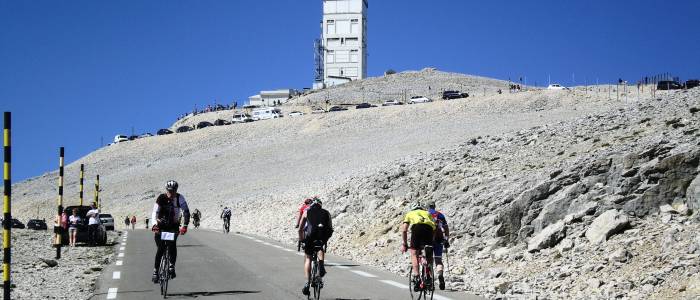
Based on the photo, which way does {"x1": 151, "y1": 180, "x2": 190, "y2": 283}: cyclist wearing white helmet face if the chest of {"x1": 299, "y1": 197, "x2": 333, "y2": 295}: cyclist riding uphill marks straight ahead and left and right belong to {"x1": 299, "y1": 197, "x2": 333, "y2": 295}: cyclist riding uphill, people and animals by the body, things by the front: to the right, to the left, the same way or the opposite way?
the opposite way

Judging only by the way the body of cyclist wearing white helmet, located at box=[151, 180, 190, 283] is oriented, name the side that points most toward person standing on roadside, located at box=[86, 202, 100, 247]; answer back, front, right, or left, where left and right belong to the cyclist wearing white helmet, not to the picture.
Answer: back

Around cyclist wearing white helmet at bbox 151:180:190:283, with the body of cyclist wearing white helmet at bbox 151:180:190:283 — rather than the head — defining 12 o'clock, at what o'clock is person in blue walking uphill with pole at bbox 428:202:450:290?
person in blue walking uphill with pole at bbox 428:202:450:290 is roughly at 9 o'clock from cyclist wearing white helmet at bbox 151:180:190:283.

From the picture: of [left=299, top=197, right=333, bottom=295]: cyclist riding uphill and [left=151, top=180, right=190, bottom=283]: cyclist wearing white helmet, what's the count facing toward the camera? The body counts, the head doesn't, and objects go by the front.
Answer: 1

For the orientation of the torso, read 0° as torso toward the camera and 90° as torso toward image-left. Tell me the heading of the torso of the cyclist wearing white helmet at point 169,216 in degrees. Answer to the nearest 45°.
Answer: approximately 0°

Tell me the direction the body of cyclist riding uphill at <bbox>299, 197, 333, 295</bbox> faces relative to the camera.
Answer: away from the camera

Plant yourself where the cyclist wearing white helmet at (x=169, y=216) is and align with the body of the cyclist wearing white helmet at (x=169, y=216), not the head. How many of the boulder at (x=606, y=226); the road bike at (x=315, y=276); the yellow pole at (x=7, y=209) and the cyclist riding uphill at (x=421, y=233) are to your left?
3

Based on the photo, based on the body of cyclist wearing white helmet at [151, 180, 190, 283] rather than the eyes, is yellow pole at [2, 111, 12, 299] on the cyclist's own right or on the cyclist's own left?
on the cyclist's own right

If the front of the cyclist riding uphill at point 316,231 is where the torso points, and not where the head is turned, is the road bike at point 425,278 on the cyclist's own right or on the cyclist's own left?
on the cyclist's own right

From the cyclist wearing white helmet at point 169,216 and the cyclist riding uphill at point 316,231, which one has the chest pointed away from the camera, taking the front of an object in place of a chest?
the cyclist riding uphill at point 316,231

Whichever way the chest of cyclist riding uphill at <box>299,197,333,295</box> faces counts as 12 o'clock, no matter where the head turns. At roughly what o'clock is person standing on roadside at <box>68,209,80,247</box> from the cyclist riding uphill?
The person standing on roadside is roughly at 11 o'clock from the cyclist riding uphill.
